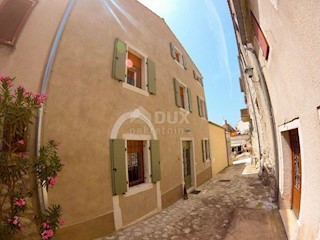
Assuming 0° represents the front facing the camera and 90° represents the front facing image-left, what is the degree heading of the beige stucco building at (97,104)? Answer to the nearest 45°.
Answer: approximately 315°

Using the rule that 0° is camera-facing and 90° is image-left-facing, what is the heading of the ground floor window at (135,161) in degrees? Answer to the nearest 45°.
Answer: approximately 315°

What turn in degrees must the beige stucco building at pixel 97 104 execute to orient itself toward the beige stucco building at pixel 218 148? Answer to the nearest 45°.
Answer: approximately 90° to its left

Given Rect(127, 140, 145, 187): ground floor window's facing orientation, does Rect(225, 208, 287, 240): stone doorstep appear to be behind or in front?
in front

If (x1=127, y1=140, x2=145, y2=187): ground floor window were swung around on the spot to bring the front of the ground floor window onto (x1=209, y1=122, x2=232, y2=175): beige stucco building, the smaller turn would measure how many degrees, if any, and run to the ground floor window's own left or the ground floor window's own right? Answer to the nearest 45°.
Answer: approximately 90° to the ground floor window's own left

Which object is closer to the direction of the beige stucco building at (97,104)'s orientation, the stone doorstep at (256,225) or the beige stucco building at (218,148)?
the stone doorstep

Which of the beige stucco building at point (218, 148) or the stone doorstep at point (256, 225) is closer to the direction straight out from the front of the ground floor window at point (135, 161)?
the stone doorstep
